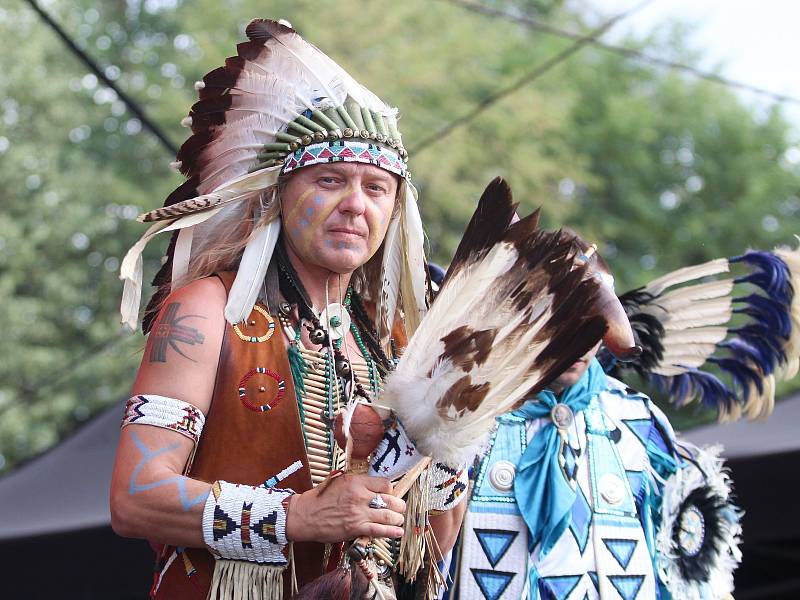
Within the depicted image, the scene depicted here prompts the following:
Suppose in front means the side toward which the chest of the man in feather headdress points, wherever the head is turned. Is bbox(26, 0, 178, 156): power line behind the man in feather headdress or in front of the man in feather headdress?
behind

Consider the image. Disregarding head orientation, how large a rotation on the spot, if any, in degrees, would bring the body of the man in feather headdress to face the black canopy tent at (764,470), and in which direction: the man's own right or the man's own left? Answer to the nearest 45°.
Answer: approximately 90° to the man's own left

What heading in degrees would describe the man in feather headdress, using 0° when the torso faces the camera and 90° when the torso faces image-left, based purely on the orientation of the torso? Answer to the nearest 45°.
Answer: approximately 315°
